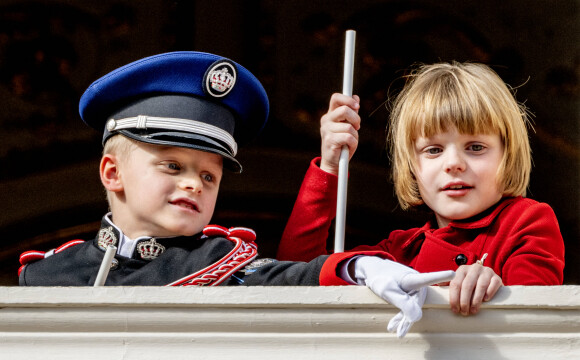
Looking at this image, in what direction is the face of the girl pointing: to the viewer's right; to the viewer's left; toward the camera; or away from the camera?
toward the camera

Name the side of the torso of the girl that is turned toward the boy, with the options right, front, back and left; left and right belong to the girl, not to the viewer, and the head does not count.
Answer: right

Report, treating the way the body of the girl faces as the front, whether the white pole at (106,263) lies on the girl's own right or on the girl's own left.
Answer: on the girl's own right

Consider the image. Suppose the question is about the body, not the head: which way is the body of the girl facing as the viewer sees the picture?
toward the camera

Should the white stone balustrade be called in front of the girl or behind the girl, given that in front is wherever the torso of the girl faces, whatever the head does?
in front

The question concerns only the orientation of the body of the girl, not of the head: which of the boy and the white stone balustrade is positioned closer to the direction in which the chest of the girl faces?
the white stone balustrade

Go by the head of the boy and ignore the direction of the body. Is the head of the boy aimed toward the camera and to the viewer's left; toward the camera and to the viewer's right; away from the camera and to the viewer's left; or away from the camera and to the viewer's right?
toward the camera and to the viewer's right
